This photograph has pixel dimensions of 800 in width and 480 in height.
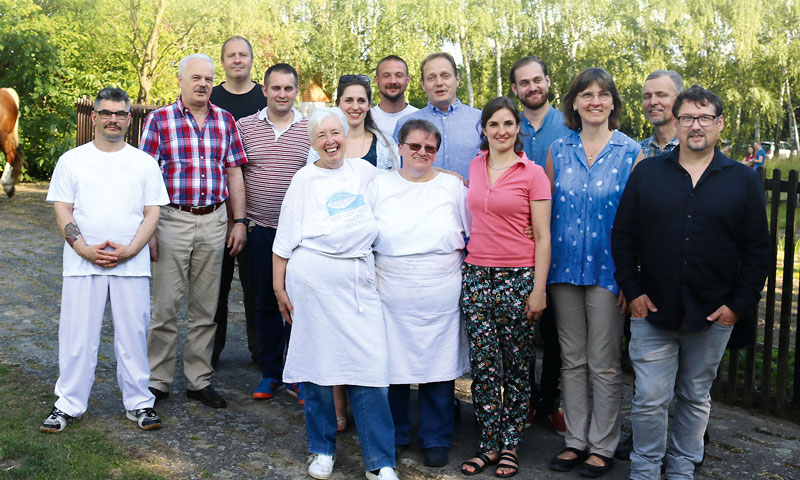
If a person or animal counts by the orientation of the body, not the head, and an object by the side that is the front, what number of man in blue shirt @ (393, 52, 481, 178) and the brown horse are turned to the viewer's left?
1

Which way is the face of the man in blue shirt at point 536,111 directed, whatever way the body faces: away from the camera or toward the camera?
toward the camera

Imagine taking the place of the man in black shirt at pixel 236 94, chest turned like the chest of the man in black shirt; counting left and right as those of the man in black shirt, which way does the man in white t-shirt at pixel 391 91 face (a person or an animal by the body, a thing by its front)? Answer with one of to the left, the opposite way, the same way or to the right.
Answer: the same way

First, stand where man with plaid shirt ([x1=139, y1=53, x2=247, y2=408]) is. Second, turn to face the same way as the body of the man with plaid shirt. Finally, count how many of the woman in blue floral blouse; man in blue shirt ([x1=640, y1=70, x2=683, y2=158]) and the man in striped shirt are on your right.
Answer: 0

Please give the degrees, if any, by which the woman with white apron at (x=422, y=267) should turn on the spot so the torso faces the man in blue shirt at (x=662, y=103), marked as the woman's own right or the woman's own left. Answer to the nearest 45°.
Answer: approximately 90° to the woman's own left

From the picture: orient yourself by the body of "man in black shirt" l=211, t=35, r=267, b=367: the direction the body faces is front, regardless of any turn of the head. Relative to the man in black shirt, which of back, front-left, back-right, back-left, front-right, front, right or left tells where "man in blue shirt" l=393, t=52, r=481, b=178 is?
front-left

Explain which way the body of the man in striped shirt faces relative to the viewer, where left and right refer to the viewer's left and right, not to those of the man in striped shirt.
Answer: facing the viewer

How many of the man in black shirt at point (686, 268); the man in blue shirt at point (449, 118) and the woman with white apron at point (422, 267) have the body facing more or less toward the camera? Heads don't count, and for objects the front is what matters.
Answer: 3

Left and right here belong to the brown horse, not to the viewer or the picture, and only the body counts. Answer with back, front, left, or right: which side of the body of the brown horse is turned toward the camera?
left

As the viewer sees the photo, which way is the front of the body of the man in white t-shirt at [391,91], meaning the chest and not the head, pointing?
toward the camera

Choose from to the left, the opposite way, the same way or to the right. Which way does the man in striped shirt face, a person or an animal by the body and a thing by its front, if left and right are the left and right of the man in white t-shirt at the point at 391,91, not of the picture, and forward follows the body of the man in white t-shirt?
the same way

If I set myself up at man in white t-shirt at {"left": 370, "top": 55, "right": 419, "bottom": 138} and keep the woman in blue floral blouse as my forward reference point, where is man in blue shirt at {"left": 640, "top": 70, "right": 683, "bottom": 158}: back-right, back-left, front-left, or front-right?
front-left

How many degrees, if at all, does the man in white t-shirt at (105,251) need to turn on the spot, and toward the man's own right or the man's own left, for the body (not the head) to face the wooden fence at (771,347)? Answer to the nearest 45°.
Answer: approximately 90° to the man's own left

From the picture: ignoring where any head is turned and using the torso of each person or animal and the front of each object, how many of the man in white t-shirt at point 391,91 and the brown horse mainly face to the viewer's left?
1

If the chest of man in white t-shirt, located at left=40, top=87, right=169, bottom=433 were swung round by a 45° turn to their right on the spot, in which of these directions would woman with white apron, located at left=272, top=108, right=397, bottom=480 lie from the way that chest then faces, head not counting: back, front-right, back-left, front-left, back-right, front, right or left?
left

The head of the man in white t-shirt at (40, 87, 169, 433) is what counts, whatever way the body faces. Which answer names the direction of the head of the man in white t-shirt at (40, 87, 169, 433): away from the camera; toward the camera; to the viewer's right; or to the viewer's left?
toward the camera

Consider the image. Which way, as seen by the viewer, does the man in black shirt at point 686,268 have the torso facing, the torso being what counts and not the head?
toward the camera

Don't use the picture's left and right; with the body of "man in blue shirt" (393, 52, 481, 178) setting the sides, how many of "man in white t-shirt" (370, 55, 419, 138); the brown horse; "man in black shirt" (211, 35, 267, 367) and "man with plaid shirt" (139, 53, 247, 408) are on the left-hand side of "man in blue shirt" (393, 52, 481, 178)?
0
